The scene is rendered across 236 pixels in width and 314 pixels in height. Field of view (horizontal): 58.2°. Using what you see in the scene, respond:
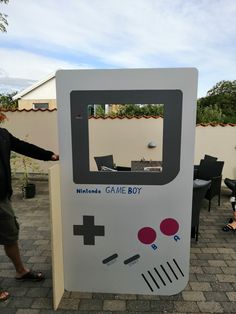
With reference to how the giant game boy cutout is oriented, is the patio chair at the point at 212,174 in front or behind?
behind

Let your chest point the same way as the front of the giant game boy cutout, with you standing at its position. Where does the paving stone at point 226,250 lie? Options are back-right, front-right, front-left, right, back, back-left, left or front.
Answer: back-left

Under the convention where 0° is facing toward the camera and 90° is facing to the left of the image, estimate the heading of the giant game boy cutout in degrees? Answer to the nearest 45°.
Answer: approximately 0°

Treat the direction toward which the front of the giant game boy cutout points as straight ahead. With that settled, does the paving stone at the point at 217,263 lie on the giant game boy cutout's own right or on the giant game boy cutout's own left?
on the giant game boy cutout's own left

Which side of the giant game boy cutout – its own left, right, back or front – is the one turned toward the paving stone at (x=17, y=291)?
right

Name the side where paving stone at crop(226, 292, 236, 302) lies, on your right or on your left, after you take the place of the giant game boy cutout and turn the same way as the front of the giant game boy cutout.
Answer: on your left
